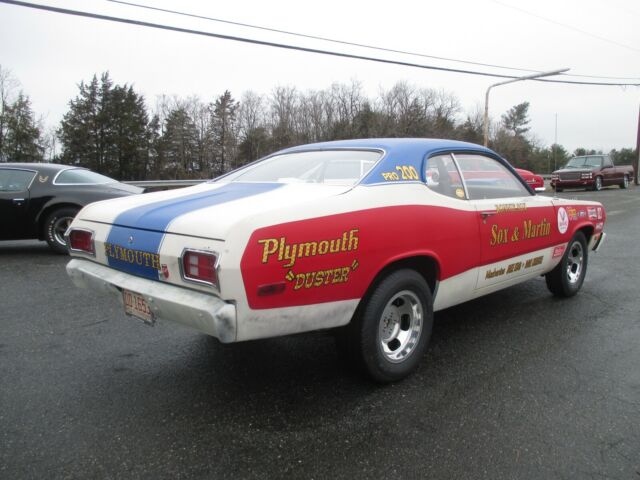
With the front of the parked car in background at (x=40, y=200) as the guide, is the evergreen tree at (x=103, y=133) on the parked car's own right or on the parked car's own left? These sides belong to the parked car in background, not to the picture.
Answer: on the parked car's own right

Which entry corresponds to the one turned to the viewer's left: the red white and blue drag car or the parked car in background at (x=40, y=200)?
the parked car in background

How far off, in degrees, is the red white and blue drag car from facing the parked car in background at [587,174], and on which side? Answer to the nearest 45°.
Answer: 0° — it already faces it

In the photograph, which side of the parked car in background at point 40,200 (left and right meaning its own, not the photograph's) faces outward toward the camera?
left

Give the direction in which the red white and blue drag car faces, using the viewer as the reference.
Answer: facing away from the viewer and to the right of the viewer

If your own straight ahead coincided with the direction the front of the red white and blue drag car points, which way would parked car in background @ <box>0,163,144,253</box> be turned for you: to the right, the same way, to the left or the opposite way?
the opposite way

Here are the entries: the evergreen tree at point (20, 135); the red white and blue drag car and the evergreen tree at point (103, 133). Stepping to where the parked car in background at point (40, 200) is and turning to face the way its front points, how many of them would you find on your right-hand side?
2

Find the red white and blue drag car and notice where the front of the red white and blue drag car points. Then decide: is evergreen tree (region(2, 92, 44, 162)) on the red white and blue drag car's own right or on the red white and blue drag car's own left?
on the red white and blue drag car's own left

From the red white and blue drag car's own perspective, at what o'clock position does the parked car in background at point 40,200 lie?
The parked car in background is roughly at 9 o'clock from the red white and blue drag car.

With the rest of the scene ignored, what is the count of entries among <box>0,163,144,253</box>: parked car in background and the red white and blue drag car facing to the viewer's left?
1
